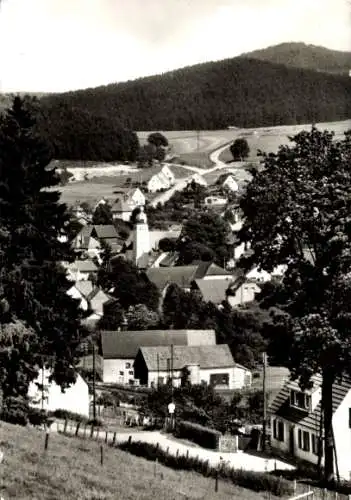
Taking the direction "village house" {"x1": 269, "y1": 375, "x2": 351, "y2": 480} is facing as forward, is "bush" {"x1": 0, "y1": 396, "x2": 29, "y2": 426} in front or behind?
in front

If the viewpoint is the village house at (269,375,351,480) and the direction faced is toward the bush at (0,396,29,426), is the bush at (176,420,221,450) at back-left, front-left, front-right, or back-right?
front-right

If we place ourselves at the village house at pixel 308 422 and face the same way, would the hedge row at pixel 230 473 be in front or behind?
in front

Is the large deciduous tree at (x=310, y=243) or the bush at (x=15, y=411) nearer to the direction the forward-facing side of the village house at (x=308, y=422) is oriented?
the bush

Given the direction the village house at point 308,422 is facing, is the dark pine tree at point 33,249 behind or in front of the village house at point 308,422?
in front

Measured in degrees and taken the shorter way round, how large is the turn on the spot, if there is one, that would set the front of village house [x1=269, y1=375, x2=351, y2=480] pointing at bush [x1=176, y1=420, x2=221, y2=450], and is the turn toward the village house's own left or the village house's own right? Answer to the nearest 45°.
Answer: approximately 45° to the village house's own right

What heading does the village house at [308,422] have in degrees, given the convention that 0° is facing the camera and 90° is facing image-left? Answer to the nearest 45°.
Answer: approximately 45°
